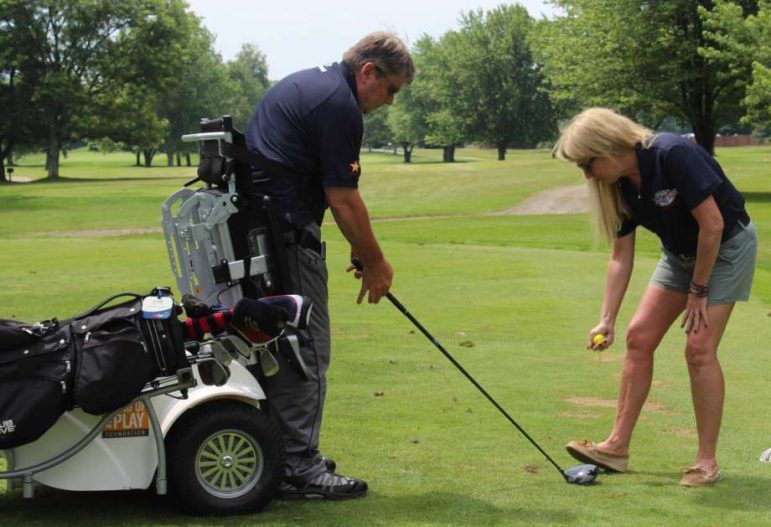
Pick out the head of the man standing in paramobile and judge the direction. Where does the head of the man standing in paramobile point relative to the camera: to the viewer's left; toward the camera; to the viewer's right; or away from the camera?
to the viewer's right

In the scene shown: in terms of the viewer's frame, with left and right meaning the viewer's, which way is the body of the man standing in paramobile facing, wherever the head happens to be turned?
facing to the right of the viewer

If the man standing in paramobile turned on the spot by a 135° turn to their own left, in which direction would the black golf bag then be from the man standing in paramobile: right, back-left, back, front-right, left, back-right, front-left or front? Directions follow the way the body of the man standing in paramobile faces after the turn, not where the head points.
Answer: left
